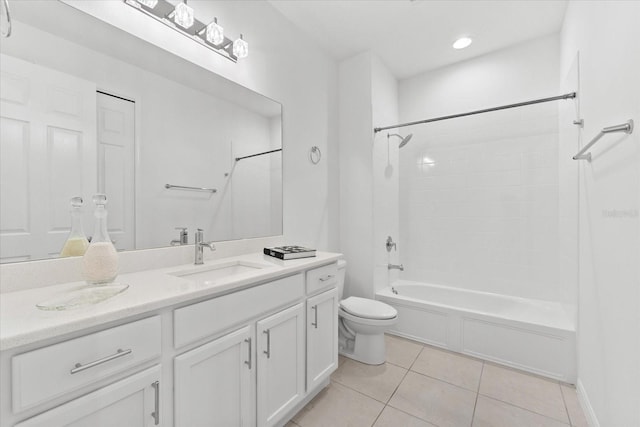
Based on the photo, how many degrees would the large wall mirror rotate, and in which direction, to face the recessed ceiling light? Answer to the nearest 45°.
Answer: approximately 45° to its left

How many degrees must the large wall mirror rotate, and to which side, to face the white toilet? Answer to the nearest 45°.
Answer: approximately 45° to its left

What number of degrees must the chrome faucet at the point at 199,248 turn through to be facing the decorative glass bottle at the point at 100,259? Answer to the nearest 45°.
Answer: approximately 90° to its right

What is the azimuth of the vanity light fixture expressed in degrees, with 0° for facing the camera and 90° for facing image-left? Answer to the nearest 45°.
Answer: approximately 315°
